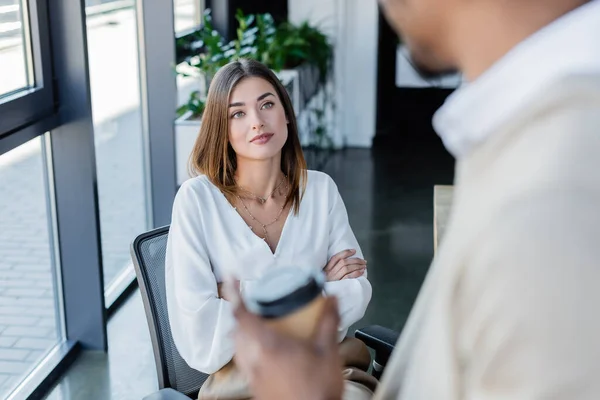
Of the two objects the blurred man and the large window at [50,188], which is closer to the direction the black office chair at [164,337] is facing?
the blurred man

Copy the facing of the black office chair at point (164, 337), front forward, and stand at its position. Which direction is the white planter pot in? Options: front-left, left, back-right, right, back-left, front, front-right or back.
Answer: back-left

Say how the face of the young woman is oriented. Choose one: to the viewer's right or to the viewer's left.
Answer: to the viewer's right

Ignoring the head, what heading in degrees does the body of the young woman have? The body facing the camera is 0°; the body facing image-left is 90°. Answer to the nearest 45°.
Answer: approximately 315°

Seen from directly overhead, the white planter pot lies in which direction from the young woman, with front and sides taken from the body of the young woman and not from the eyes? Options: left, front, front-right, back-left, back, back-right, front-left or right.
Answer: back-left

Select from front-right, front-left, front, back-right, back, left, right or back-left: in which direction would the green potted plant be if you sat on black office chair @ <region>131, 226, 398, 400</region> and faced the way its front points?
back-left

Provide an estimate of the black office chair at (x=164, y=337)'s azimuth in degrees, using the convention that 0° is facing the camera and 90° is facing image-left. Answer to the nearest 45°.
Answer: approximately 315°
